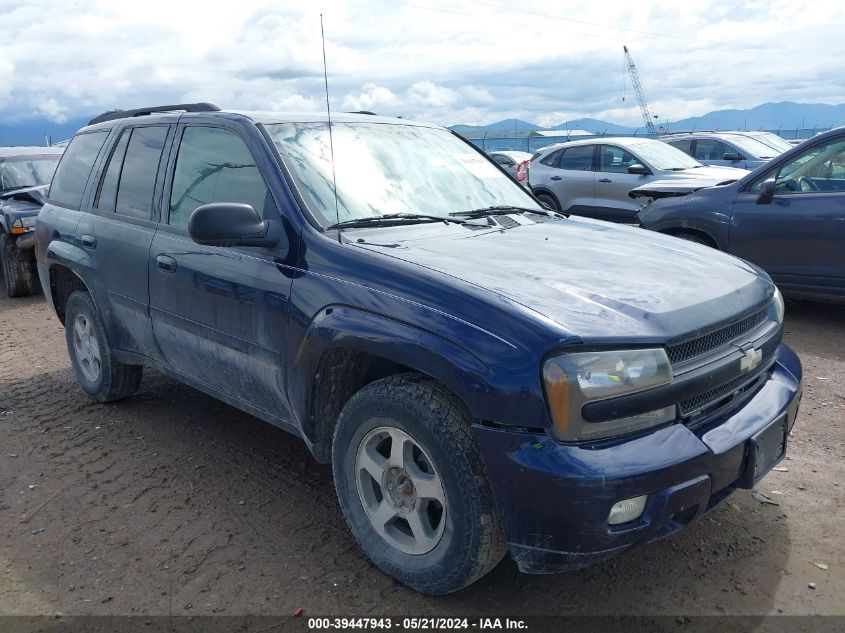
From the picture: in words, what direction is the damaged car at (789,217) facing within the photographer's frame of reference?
facing to the left of the viewer

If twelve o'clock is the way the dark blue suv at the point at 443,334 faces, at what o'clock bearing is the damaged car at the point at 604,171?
The damaged car is roughly at 8 o'clock from the dark blue suv.

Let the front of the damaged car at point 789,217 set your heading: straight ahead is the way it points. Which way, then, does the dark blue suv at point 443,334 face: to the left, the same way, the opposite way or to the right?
the opposite way

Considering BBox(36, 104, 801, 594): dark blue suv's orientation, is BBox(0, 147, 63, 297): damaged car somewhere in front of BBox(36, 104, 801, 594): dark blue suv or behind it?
behind

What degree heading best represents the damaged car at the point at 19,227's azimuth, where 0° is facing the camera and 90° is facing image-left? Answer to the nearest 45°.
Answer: approximately 315°

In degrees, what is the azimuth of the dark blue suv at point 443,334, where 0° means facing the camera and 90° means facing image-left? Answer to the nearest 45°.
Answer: approximately 315°

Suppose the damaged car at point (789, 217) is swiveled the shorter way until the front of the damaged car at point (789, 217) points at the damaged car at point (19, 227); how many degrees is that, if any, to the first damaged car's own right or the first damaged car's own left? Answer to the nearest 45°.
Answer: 0° — it already faces it

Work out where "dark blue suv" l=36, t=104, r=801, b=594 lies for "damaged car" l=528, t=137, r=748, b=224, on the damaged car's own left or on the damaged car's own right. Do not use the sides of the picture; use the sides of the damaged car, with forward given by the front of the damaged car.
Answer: on the damaged car's own right

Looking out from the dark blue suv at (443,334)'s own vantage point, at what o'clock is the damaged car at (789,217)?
The damaged car is roughly at 9 o'clock from the dark blue suv.
